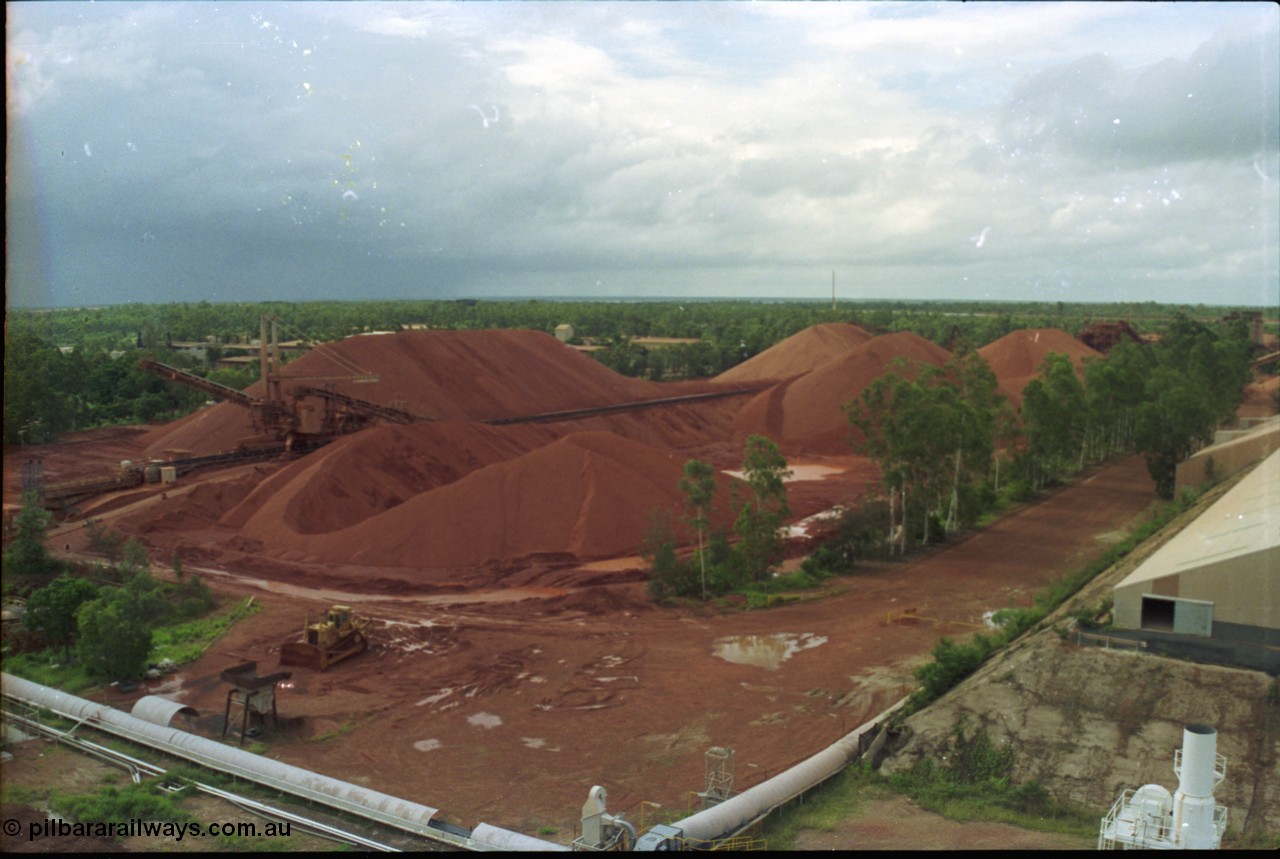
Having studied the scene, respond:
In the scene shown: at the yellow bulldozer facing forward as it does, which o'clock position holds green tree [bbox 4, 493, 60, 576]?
The green tree is roughly at 3 o'clock from the yellow bulldozer.

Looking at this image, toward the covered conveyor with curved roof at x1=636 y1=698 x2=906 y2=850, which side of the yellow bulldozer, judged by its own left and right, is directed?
left

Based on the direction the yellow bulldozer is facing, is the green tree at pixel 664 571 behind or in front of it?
behind

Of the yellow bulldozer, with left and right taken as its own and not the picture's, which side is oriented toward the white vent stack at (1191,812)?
left

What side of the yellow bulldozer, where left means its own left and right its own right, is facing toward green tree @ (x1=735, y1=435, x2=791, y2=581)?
back

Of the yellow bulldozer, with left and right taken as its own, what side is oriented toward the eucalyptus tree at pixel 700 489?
back

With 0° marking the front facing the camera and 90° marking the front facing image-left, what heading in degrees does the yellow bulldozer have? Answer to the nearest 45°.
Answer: approximately 45°

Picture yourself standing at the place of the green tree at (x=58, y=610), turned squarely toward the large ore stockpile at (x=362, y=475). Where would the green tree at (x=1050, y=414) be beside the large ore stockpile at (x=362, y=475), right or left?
right

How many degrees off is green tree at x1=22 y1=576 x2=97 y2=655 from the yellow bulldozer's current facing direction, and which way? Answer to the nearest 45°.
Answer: approximately 45° to its right

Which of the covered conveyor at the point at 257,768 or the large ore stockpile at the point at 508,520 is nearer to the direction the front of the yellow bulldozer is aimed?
the covered conveyor
